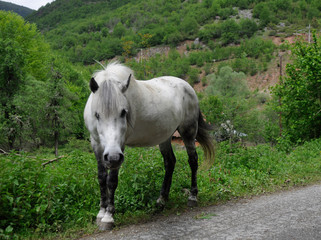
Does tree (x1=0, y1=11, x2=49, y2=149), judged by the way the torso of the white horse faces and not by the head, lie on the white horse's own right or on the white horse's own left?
on the white horse's own right

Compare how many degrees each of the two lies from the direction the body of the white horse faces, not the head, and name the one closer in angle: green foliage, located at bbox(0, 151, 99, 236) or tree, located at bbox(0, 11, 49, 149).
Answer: the green foliage

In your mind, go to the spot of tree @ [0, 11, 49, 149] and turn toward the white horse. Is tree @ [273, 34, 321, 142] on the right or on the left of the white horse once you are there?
left

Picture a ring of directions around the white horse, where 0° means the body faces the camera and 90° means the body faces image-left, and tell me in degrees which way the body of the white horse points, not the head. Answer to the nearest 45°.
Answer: approximately 45°

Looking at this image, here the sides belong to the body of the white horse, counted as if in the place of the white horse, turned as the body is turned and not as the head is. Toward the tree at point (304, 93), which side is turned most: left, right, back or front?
back

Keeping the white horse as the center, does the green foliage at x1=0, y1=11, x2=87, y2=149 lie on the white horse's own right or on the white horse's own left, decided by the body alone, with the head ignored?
on the white horse's own right
